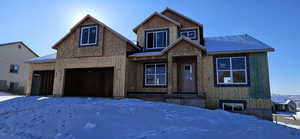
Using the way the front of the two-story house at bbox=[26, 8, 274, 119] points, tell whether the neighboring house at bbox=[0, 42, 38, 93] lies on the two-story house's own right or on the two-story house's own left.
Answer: on the two-story house's own right

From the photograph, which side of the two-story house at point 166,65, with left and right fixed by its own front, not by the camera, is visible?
front
